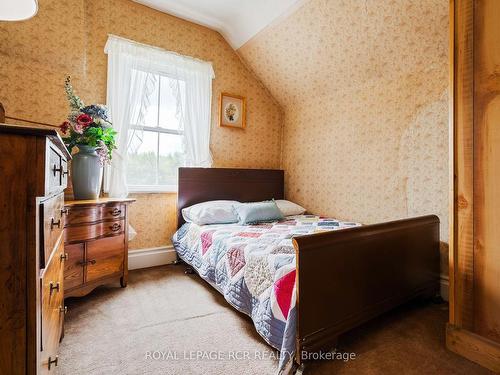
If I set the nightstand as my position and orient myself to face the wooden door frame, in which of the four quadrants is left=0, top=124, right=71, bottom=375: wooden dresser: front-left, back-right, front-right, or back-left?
front-right

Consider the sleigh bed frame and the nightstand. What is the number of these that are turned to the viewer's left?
0

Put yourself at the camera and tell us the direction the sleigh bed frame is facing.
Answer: facing the viewer and to the right of the viewer

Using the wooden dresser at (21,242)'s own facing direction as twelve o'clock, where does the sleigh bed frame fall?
The sleigh bed frame is roughly at 12 o'clock from the wooden dresser.

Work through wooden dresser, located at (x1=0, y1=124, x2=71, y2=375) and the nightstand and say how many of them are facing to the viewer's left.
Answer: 0

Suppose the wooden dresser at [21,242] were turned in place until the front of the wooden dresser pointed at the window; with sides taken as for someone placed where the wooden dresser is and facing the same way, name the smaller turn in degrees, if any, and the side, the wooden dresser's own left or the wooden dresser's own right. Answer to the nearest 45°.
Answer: approximately 45° to the wooden dresser's own left

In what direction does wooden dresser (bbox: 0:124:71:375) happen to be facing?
to the viewer's right

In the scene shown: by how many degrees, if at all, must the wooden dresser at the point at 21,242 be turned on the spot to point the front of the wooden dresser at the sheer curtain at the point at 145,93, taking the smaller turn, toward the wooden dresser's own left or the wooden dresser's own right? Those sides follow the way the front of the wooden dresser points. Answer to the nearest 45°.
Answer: approximately 45° to the wooden dresser's own left

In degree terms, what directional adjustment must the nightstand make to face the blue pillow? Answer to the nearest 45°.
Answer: approximately 45° to its left

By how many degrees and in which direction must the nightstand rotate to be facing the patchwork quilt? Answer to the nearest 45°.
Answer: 0° — it already faces it
